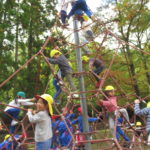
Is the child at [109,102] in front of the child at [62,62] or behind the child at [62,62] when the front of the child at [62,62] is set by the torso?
behind

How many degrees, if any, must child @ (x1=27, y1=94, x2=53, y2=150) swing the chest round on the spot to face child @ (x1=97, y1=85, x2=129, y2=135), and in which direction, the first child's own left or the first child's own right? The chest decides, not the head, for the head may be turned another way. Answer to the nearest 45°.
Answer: approximately 135° to the first child's own right
